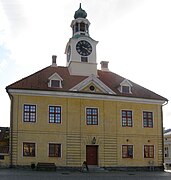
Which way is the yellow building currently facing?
toward the camera
